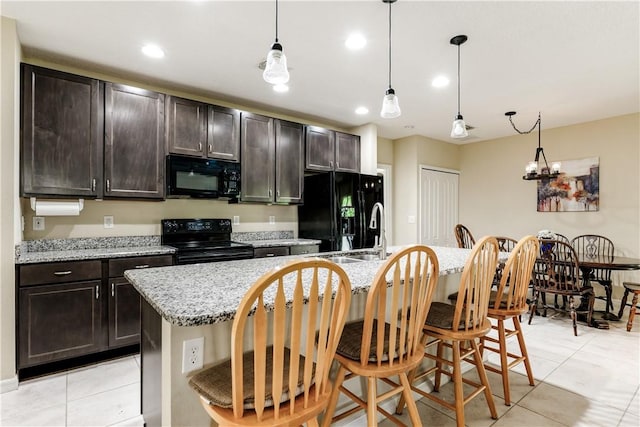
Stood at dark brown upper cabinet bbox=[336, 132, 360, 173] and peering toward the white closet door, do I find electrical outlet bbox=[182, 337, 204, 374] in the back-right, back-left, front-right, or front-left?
back-right

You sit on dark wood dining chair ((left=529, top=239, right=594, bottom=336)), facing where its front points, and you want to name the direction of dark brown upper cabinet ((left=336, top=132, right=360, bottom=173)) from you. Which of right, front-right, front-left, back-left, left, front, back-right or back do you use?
back-left

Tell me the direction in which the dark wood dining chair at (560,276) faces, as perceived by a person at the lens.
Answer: facing away from the viewer and to the right of the viewer

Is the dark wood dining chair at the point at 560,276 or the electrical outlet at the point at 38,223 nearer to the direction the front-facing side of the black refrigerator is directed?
the dark wood dining chair

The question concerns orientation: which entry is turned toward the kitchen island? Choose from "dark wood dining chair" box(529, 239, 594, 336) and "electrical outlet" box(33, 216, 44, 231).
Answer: the electrical outlet

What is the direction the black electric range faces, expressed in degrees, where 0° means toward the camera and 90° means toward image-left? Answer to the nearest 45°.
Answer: approximately 0°

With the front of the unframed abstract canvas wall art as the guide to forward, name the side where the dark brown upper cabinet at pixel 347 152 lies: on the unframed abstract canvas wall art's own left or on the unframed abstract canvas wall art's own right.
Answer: on the unframed abstract canvas wall art's own right

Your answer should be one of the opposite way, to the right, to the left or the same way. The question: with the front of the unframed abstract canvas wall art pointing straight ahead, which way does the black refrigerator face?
to the left

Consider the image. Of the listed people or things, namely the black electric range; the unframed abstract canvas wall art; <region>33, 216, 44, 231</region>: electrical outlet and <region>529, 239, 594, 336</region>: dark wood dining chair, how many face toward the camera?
3

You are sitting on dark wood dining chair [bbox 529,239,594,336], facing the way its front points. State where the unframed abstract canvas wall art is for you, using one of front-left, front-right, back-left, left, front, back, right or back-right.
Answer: front-left

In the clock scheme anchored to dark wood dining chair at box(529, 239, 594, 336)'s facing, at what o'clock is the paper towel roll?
The paper towel roll is roughly at 6 o'clock from the dark wood dining chair.

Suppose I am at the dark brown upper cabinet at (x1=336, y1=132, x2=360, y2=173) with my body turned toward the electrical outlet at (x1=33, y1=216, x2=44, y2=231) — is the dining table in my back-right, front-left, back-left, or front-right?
back-left

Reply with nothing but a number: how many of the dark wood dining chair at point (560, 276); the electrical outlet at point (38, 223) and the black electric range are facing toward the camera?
2

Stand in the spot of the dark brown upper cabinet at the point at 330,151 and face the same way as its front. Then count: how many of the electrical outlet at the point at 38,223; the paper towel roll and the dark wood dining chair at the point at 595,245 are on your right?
2

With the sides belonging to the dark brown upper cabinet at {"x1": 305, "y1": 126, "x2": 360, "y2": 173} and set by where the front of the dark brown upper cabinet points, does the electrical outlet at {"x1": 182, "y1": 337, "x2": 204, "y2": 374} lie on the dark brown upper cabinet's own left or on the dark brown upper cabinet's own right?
on the dark brown upper cabinet's own right
